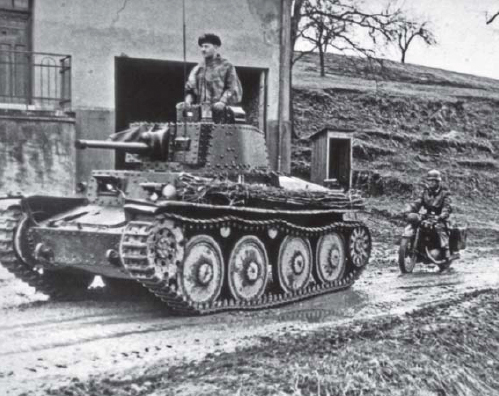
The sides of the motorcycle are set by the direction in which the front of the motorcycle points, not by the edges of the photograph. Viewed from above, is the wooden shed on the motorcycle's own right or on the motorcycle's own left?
on the motorcycle's own right

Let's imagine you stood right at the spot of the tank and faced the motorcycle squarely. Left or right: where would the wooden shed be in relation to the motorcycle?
left

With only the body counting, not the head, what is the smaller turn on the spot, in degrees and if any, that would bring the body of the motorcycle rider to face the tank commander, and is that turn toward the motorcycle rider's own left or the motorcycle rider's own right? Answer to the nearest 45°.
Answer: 0° — they already face them

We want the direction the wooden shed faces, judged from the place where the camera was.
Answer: facing the viewer and to the right of the viewer

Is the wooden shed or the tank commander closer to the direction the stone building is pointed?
the tank commander

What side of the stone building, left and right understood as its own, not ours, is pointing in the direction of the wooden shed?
left

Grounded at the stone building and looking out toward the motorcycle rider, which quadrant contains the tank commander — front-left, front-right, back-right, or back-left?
front-right

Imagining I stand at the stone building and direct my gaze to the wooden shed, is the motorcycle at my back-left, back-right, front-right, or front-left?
front-right

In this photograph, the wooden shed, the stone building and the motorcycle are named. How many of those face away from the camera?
0

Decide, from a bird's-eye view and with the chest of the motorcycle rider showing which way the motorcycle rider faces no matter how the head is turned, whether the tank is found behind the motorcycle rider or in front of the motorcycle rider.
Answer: in front

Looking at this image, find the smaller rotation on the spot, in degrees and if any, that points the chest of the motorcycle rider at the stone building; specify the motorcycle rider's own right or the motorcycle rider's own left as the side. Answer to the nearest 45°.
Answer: approximately 45° to the motorcycle rider's own right

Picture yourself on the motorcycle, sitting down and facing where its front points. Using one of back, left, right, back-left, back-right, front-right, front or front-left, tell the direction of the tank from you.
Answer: front

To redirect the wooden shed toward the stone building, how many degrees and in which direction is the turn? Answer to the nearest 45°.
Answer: approximately 90° to its right

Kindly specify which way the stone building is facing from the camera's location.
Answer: facing the viewer
